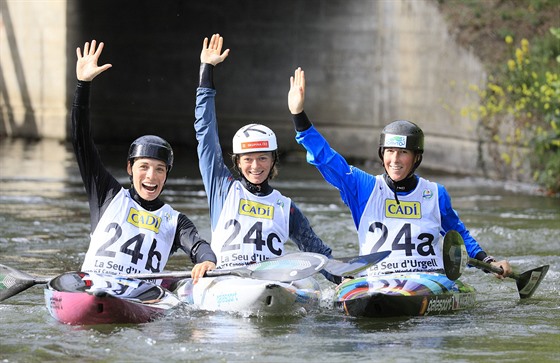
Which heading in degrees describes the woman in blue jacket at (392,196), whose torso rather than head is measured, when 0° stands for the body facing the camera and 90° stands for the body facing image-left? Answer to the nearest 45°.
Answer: approximately 0°

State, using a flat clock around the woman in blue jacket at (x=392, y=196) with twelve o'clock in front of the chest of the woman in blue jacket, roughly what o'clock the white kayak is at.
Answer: The white kayak is roughly at 2 o'clock from the woman in blue jacket.

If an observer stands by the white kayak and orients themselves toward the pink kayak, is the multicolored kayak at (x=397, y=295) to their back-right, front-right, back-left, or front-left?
back-left

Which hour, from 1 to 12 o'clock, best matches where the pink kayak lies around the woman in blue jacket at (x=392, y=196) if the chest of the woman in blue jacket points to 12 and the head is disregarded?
The pink kayak is roughly at 2 o'clock from the woman in blue jacket.
